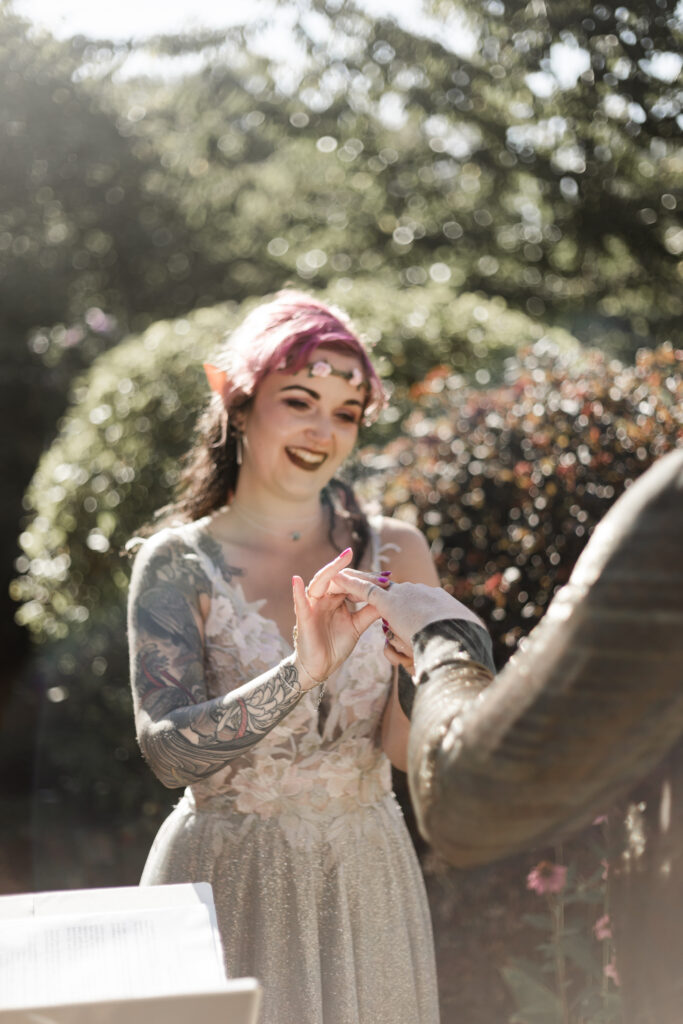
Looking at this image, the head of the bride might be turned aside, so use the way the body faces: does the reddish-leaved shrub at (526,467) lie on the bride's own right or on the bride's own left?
on the bride's own left

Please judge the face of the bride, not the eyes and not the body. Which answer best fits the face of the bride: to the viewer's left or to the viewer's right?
to the viewer's right

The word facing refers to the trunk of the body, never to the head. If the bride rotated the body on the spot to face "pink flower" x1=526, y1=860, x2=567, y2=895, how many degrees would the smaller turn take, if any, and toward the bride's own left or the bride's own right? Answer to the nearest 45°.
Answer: approximately 90° to the bride's own left

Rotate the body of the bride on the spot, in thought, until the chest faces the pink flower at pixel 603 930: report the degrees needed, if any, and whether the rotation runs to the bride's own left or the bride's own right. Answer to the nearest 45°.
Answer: approximately 90° to the bride's own left

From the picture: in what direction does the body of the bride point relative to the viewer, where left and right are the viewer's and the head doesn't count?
facing the viewer and to the right of the viewer

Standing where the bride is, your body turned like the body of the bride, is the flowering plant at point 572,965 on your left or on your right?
on your left

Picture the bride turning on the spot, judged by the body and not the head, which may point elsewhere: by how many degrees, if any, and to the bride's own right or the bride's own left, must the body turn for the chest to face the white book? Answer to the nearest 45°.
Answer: approximately 45° to the bride's own right
